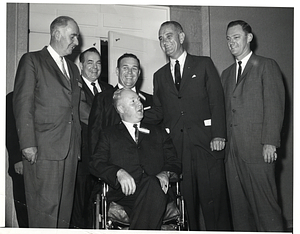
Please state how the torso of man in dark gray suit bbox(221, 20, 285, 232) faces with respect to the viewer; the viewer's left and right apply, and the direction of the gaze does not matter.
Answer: facing the viewer and to the left of the viewer

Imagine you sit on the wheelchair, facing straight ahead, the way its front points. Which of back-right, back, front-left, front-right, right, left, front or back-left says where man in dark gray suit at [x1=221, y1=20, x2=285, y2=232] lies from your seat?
left

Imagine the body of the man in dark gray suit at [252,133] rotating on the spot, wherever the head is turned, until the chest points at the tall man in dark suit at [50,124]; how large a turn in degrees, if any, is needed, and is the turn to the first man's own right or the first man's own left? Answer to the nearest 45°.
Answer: approximately 45° to the first man's own right

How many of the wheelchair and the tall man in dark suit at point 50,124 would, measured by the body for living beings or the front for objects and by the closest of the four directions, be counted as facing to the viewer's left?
0

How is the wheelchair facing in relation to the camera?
toward the camera

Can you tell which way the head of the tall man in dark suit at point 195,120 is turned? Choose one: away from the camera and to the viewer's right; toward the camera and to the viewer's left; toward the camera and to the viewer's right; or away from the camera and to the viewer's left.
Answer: toward the camera and to the viewer's left
